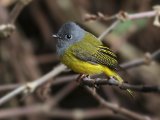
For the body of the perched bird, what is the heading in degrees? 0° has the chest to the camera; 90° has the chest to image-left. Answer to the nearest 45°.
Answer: approximately 90°
